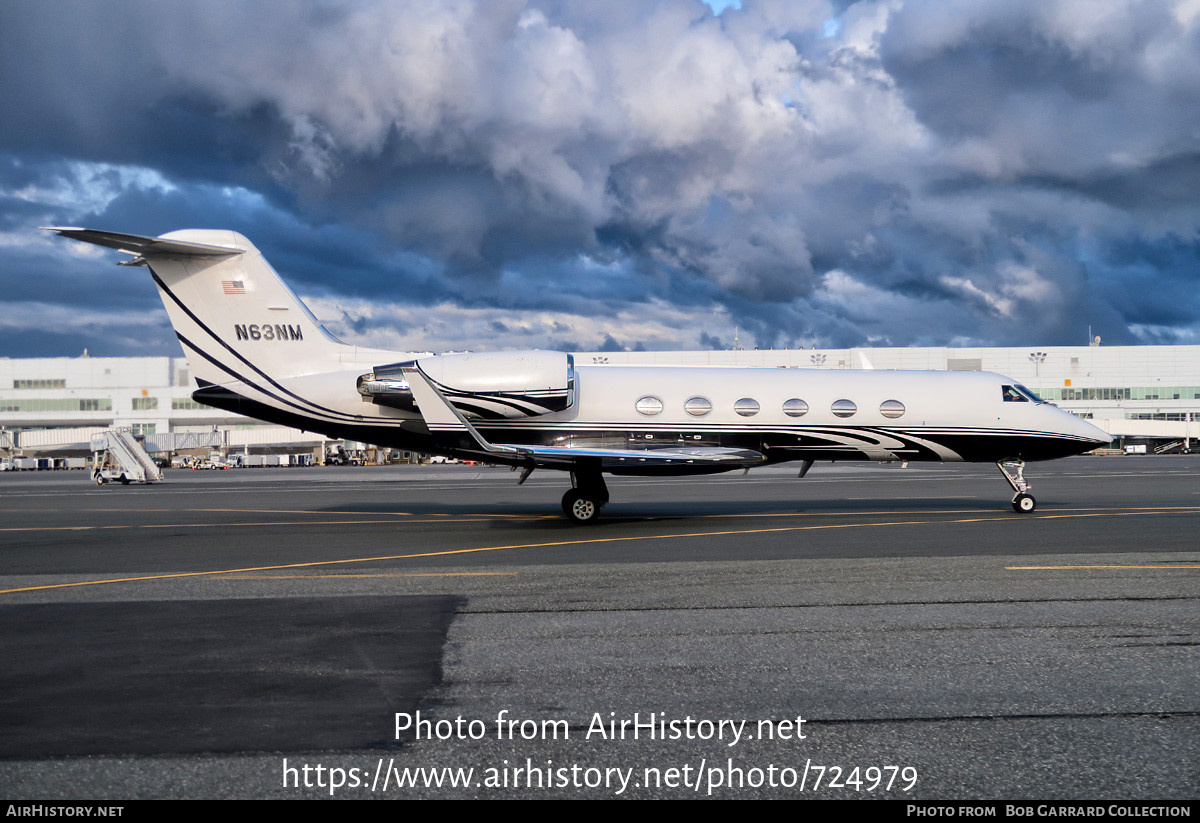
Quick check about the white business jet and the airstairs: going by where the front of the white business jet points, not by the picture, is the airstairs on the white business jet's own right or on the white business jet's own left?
on the white business jet's own left

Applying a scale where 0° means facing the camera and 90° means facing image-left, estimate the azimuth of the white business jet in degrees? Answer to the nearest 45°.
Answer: approximately 270°
